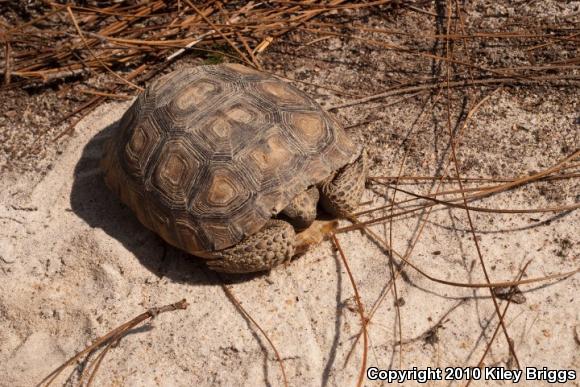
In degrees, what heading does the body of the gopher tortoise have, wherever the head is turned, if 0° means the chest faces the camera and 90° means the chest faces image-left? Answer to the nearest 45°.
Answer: approximately 315°

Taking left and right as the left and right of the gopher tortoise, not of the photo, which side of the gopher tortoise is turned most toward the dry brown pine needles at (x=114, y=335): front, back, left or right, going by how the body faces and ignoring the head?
right
